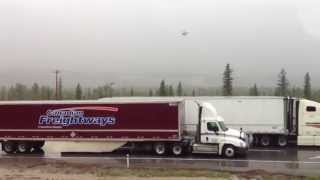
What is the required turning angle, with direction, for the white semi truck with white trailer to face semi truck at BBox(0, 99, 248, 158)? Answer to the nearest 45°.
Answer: approximately 135° to its right

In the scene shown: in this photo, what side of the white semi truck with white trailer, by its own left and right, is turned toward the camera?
right
